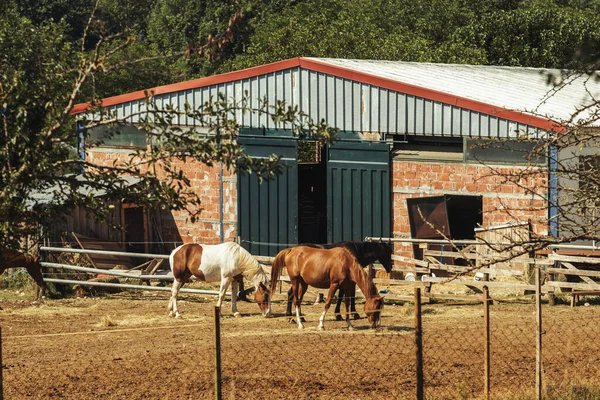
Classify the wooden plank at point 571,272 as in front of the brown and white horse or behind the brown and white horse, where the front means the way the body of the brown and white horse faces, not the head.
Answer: in front

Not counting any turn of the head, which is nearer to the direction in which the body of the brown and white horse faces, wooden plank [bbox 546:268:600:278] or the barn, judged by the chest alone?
the wooden plank

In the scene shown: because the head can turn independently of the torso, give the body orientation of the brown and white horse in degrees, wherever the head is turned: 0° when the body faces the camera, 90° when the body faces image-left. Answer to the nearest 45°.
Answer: approximately 270°

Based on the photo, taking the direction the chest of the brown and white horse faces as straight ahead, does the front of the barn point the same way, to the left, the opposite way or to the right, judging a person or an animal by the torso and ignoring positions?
to the right

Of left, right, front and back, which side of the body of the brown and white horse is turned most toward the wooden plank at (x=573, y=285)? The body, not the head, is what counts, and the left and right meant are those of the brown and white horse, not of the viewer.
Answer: front

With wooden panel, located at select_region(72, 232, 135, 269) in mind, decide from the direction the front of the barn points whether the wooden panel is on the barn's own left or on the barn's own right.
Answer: on the barn's own right

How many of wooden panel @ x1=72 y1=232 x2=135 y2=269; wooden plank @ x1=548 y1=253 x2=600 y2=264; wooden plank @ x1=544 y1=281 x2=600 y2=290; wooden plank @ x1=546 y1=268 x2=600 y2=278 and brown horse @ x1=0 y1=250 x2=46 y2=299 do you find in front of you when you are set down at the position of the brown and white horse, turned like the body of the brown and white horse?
3

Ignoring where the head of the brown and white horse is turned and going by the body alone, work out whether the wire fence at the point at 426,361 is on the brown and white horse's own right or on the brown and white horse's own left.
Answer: on the brown and white horse's own right

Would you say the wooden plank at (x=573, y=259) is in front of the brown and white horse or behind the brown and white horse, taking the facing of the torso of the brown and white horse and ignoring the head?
in front

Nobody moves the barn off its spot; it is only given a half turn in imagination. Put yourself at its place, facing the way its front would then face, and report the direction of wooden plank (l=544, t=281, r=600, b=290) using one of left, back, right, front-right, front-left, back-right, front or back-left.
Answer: back-right

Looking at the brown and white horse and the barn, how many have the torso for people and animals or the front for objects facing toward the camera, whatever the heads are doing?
1

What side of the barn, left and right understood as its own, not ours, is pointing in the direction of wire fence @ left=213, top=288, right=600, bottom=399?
front

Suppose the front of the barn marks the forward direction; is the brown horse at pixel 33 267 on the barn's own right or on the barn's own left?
on the barn's own right

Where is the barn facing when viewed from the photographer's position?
facing the viewer
